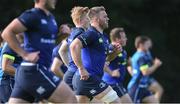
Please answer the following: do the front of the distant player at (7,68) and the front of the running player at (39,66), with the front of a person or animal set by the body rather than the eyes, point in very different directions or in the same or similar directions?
same or similar directions

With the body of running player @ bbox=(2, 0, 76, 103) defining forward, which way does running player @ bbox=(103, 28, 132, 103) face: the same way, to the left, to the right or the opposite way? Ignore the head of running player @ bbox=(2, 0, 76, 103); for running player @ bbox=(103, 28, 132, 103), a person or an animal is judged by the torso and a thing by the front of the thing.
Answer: the same way

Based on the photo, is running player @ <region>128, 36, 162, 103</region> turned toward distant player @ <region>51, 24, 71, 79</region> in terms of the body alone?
no
